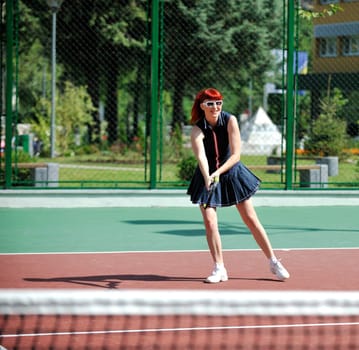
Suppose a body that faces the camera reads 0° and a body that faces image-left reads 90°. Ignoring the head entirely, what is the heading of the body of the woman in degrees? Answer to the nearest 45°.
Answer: approximately 0°

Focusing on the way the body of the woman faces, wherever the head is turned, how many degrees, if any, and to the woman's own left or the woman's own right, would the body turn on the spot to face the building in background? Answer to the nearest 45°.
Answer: approximately 180°

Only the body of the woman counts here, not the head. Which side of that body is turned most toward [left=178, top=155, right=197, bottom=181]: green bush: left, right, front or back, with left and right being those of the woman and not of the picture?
back

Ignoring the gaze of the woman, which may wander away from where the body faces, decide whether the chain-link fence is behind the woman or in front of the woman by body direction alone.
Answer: behind
